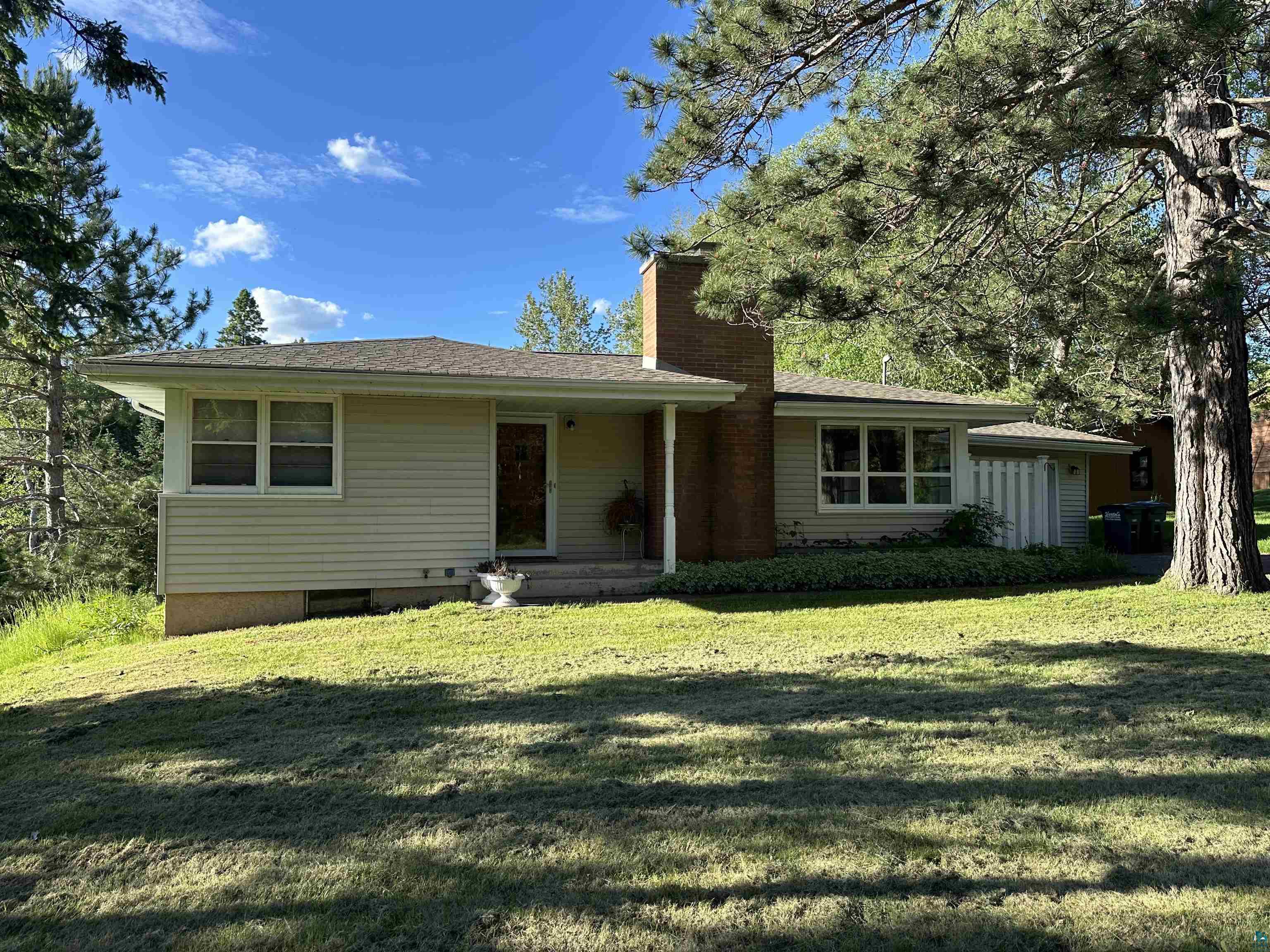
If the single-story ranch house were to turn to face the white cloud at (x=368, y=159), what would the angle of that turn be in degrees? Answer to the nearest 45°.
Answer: approximately 180°

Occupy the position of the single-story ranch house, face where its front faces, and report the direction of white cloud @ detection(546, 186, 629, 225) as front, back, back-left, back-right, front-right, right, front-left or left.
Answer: back

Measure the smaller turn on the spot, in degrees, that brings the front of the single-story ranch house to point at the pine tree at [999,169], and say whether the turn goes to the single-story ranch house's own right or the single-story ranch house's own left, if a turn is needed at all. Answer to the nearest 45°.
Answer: approximately 45° to the single-story ranch house's own left

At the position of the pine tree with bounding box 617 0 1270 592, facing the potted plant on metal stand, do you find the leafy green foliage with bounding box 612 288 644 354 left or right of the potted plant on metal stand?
right

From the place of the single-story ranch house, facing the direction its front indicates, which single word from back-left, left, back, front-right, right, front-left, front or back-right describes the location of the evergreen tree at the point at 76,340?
back-right

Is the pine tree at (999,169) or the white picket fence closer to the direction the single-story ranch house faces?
the pine tree

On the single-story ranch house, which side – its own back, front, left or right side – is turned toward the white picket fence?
left

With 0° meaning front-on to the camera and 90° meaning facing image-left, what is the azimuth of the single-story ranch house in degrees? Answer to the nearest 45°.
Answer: approximately 0°

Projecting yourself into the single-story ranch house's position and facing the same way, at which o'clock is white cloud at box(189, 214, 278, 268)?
The white cloud is roughly at 5 o'clock from the single-story ranch house.

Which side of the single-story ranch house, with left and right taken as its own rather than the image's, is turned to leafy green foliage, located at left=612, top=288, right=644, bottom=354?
back

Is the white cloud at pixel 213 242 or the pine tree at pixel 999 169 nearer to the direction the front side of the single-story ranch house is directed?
the pine tree
